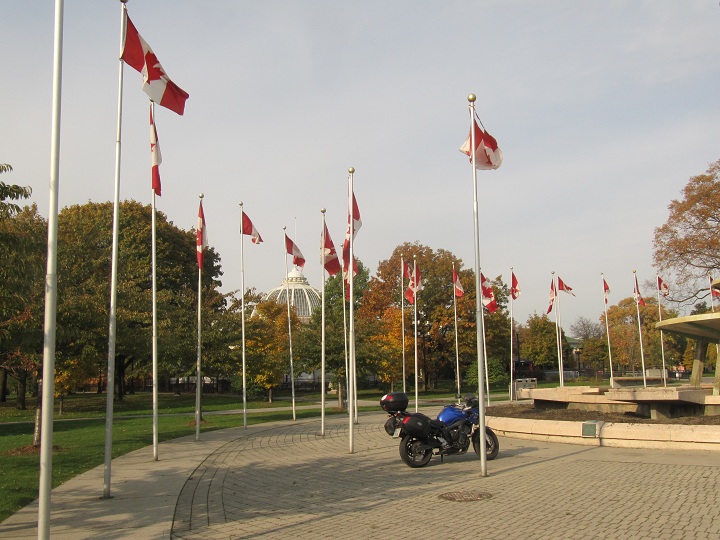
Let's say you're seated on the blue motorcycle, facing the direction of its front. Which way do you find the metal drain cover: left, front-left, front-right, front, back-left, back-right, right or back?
back-right

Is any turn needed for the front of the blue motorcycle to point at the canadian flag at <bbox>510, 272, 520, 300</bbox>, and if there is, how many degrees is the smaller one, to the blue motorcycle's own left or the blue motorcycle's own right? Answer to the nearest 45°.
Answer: approximately 45° to the blue motorcycle's own left

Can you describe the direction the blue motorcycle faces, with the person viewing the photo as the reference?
facing away from the viewer and to the right of the viewer

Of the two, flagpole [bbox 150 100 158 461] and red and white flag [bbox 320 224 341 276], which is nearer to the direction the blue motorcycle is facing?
the red and white flag

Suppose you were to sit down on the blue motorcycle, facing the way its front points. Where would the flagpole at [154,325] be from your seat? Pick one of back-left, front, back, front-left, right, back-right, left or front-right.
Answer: back-left

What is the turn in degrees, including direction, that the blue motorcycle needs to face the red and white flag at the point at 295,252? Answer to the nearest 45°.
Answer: approximately 90° to its left

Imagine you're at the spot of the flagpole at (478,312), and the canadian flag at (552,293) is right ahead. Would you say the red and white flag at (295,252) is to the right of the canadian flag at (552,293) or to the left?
left

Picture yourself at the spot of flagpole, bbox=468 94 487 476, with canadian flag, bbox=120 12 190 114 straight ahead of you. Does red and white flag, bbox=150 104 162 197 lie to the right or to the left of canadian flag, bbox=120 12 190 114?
right

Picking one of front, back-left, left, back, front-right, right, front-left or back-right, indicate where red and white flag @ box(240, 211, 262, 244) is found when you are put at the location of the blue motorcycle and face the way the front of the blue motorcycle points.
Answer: left

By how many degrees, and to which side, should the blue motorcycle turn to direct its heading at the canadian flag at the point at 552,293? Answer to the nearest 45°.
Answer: approximately 45° to its left

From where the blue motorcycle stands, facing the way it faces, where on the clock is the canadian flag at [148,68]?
The canadian flag is roughly at 6 o'clock from the blue motorcycle.

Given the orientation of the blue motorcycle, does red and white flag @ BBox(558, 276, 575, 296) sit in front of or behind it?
in front
